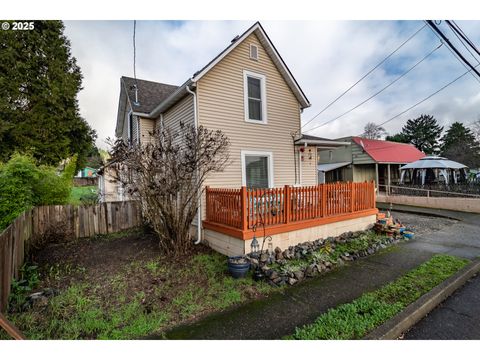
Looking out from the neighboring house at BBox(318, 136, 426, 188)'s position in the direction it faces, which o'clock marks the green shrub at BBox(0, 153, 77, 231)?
The green shrub is roughly at 2 o'clock from the neighboring house.

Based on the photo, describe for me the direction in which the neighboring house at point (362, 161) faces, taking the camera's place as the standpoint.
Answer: facing the viewer and to the right of the viewer

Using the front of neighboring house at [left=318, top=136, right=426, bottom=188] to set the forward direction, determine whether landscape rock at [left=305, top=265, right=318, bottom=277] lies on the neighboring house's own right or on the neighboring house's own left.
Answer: on the neighboring house's own right

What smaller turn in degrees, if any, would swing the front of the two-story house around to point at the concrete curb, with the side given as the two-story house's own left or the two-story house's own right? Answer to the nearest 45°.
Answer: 0° — it already faces it

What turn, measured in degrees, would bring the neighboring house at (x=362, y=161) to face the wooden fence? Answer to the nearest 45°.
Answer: approximately 45° to its right

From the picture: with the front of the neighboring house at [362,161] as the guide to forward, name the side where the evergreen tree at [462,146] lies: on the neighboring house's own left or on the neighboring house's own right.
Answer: on the neighboring house's own left

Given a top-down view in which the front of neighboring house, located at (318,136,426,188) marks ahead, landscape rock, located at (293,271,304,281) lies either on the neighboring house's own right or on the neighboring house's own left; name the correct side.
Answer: on the neighboring house's own right

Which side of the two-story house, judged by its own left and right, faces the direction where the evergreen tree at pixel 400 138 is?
left

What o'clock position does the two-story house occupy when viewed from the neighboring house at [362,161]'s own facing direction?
The two-story house is roughly at 2 o'clock from the neighboring house.

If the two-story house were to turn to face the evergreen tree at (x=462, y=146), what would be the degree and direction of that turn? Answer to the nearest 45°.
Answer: approximately 90° to its left

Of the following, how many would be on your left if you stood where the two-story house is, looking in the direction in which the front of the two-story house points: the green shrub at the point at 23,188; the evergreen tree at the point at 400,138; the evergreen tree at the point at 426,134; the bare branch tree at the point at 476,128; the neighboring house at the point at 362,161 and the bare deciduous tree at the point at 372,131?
5

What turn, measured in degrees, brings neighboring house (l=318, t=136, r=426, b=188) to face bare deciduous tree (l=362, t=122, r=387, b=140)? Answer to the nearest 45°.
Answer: approximately 135° to its left

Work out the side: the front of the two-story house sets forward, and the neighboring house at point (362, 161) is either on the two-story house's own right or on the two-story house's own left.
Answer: on the two-story house's own left

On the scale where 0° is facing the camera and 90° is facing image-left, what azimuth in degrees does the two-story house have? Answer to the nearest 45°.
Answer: approximately 315°
